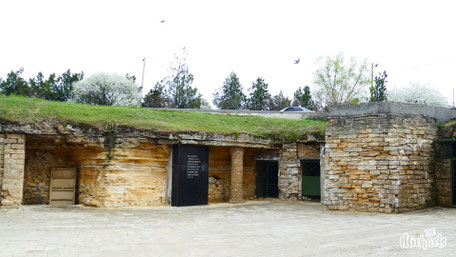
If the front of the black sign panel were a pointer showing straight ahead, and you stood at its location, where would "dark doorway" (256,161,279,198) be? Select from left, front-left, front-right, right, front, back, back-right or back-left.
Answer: back-left

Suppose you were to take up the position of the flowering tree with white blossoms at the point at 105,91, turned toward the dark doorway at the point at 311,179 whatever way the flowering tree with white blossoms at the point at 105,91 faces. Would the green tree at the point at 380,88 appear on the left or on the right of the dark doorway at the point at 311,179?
left

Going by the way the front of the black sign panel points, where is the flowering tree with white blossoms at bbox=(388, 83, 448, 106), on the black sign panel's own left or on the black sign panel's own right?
on the black sign panel's own left

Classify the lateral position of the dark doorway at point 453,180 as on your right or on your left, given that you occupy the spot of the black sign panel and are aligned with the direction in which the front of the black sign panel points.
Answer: on your left

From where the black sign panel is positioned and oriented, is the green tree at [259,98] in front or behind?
behind

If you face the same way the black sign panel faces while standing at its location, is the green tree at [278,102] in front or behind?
behind

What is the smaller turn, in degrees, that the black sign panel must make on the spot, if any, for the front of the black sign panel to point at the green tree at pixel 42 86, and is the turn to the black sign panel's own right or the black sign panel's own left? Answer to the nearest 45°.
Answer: approximately 135° to the black sign panel's own right

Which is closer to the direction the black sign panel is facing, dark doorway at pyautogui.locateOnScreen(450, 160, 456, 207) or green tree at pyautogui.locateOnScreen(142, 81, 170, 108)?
the dark doorway

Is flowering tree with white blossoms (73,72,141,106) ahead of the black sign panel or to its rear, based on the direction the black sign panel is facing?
to the rear

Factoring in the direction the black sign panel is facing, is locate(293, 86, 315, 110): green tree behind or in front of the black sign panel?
behind

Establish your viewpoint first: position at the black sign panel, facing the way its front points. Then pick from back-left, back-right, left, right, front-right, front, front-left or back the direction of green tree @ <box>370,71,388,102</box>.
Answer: back-left

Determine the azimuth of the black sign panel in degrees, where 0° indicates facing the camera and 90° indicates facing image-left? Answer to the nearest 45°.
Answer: approximately 0°

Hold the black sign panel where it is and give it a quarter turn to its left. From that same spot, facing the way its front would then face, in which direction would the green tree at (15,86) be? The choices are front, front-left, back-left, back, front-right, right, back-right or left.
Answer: back-left
